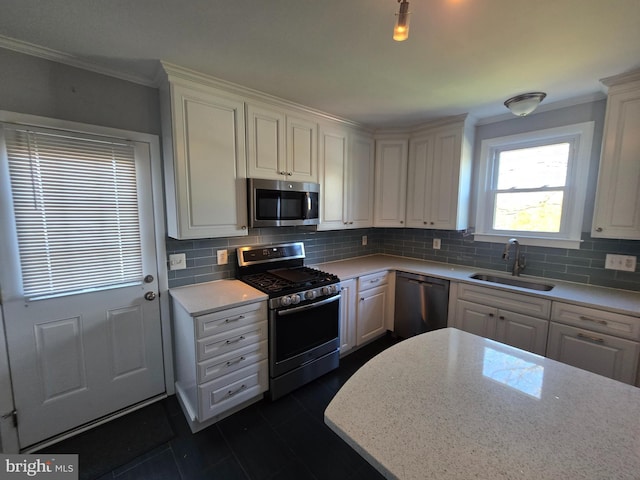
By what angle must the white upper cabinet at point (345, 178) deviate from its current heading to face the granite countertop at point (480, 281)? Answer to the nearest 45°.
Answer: approximately 45° to its left

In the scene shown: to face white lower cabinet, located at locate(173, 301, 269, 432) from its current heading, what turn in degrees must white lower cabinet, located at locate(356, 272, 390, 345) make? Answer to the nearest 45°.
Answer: approximately 90° to its right

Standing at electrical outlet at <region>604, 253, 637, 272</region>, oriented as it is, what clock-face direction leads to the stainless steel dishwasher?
The stainless steel dishwasher is roughly at 2 o'clock from the electrical outlet.

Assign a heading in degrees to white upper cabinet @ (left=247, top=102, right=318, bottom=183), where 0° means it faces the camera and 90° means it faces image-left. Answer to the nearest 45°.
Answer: approximately 315°

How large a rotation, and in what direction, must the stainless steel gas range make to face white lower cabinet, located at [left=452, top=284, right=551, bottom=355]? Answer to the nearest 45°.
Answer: approximately 45° to its left

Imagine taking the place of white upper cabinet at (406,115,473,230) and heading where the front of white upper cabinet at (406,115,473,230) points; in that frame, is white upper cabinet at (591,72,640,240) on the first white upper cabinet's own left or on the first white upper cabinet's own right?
on the first white upper cabinet's own left
